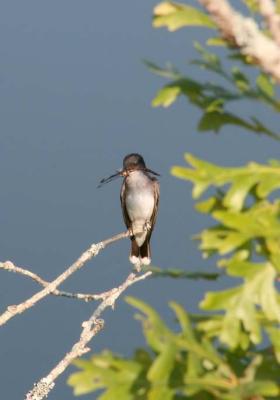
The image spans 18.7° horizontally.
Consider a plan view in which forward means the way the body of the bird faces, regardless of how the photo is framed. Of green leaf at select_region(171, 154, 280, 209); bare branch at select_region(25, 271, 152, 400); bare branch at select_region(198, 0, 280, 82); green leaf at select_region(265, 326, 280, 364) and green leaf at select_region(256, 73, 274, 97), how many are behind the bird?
0

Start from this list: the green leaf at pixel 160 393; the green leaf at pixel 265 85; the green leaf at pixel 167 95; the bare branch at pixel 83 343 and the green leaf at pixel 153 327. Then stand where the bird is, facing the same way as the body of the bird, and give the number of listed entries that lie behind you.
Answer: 0

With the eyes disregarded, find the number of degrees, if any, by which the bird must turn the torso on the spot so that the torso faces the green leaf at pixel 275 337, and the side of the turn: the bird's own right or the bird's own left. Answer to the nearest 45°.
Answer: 0° — it already faces it

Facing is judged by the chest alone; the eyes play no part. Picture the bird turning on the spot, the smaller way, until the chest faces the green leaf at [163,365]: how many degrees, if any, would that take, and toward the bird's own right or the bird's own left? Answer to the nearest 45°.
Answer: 0° — it already faces it

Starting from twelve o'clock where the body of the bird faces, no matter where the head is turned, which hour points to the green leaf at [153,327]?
The green leaf is roughly at 12 o'clock from the bird.

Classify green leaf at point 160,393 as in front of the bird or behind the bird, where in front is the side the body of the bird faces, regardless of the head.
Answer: in front

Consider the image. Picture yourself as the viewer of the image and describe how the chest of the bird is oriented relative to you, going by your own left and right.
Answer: facing the viewer
